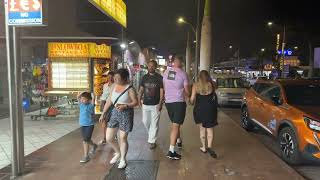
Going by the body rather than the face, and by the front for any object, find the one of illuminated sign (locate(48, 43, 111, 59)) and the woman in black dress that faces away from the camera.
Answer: the woman in black dress

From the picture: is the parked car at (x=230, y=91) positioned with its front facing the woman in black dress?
yes

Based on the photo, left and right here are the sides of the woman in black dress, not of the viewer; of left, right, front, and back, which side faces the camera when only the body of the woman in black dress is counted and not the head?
back

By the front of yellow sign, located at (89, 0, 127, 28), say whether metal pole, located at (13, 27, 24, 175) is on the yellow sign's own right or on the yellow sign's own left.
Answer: on the yellow sign's own right

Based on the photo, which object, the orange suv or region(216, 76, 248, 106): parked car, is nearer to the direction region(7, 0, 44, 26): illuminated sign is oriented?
the orange suv

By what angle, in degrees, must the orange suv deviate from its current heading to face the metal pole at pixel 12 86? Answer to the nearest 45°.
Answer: approximately 90° to its right
